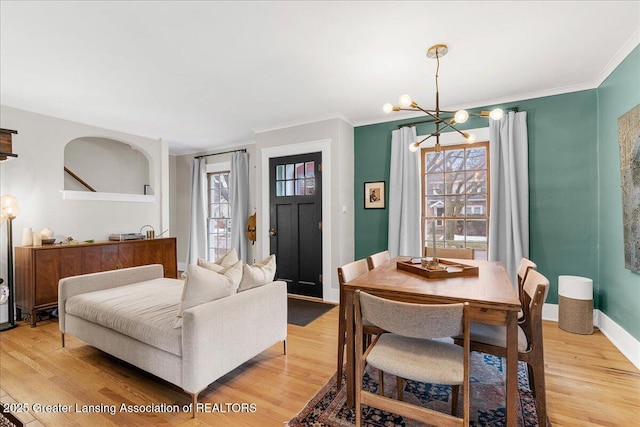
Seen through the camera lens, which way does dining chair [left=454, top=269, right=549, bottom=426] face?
facing to the left of the viewer

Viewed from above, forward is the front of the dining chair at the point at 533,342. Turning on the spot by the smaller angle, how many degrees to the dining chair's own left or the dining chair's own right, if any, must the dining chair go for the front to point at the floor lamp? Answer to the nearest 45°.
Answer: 0° — it already faces it

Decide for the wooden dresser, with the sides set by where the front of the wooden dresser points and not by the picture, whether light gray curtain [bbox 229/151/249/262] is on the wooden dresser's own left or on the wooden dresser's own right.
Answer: on the wooden dresser's own left

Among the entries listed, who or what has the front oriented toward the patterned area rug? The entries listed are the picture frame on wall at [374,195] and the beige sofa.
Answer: the picture frame on wall

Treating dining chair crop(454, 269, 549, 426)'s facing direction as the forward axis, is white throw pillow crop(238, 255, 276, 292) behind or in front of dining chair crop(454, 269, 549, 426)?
in front

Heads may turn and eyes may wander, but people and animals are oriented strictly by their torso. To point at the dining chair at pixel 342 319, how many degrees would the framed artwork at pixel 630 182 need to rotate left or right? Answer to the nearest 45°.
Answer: approximately 45° to its left

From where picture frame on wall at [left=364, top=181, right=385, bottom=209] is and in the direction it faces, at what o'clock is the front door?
The front door is roughly at 3 o'clock from the picture frame on wall.

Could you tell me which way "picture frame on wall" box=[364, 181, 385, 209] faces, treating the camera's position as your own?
facing the viewer

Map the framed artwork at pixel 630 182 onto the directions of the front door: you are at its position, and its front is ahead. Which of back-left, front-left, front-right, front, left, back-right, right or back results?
left

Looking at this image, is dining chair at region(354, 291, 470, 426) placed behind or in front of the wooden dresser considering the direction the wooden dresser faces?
in front

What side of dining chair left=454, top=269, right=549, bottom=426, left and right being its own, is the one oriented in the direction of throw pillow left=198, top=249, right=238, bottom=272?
front

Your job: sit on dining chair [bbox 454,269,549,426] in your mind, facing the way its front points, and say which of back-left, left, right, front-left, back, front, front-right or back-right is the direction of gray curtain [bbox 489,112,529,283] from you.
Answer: right

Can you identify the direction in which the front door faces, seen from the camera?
facing the viewer and to the left of the viewer

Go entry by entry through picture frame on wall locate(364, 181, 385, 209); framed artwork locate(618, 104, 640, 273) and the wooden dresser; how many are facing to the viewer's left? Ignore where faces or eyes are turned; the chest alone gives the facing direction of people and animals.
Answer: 1

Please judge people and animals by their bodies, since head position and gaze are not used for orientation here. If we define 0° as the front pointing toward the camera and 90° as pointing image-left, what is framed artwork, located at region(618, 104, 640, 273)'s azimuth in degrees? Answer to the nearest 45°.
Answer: approximately 90°

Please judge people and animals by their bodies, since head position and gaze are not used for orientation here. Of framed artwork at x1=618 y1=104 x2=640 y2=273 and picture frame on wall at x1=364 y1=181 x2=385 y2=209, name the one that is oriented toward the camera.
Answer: the picture frame on wall

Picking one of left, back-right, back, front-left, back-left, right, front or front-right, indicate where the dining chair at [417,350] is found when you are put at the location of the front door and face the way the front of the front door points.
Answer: front-left

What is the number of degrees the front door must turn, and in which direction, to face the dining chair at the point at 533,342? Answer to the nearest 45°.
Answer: approximately 90° to its left

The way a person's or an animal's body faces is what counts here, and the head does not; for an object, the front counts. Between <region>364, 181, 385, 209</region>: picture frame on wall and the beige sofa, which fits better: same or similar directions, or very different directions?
same or similar directions

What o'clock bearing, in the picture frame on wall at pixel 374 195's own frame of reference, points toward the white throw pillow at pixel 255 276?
The white throw pillow is roughly at 1 o'clock from the picture frame on wall.
